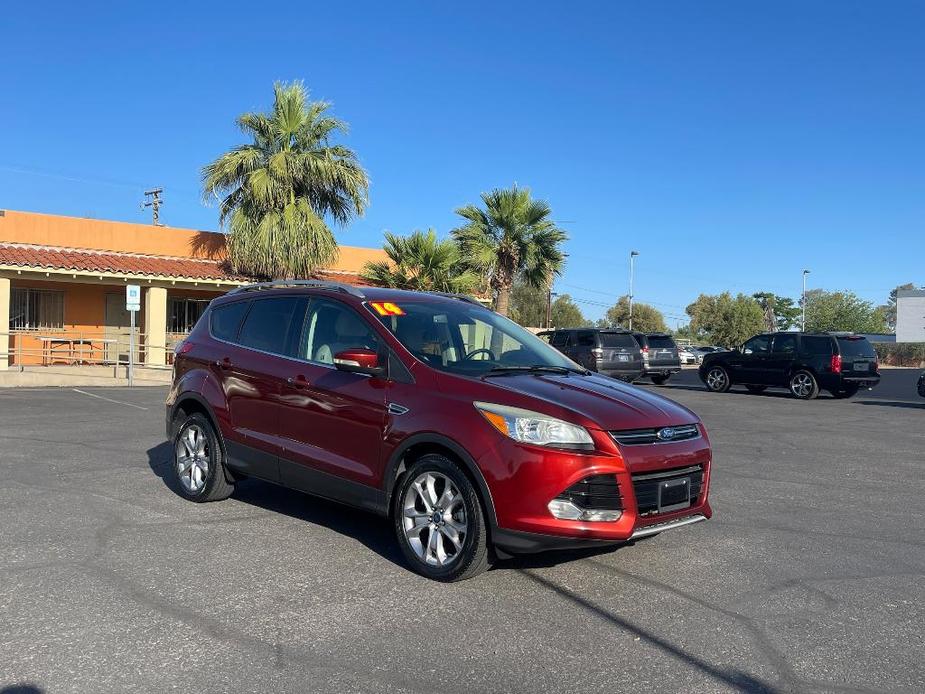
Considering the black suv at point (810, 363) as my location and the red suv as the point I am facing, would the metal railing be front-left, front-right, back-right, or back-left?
front-right

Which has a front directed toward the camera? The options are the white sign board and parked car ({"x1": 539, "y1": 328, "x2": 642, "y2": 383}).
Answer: the white sign board

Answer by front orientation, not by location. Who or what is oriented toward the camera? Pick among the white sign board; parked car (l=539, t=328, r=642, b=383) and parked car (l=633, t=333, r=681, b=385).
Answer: the white sign board

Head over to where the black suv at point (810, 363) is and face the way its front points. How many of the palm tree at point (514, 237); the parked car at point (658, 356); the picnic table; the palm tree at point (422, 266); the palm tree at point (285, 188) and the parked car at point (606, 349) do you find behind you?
0

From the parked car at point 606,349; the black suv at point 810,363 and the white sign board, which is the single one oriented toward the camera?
the white sign board

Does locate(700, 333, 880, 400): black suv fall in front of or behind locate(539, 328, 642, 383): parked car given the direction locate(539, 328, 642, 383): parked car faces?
behind

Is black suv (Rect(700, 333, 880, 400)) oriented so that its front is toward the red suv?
no

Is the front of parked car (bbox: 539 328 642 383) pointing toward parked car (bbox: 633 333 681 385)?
no

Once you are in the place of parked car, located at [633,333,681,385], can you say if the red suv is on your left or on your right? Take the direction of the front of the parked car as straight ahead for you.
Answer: on your left

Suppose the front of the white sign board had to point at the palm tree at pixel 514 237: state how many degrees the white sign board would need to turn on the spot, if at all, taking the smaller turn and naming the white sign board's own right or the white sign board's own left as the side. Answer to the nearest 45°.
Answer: approximately 90° to the white sign board's own left

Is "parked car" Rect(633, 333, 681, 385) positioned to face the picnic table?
no

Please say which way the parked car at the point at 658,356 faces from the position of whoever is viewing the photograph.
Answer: facing away from the viewer and to the left of the viewer

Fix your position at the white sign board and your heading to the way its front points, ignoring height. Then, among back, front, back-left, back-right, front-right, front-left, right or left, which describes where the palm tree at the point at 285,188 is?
back-left

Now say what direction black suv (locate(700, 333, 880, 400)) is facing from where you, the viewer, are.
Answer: facing away from the viewer and to the left of the viewer

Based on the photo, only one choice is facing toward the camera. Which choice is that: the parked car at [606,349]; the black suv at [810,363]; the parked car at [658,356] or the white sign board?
the white sign board

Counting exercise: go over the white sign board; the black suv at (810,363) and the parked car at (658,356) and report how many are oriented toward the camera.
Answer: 1

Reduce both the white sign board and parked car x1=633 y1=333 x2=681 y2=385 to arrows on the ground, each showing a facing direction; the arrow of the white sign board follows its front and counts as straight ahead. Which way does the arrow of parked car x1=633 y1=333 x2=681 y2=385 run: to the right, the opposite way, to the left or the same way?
the opposite way

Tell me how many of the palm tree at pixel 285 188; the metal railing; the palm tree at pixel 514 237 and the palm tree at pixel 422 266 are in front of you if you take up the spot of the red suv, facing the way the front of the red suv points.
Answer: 0

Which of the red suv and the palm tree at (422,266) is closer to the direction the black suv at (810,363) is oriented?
the palm tree

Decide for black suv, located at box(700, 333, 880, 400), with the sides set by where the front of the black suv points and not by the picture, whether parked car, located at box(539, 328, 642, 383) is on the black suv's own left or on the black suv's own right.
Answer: on the black suv's own left

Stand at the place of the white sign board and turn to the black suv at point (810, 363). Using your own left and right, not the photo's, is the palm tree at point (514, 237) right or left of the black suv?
left
